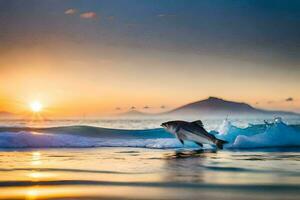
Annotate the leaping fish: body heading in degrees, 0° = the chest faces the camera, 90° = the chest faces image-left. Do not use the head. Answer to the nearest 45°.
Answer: approximately 90°
